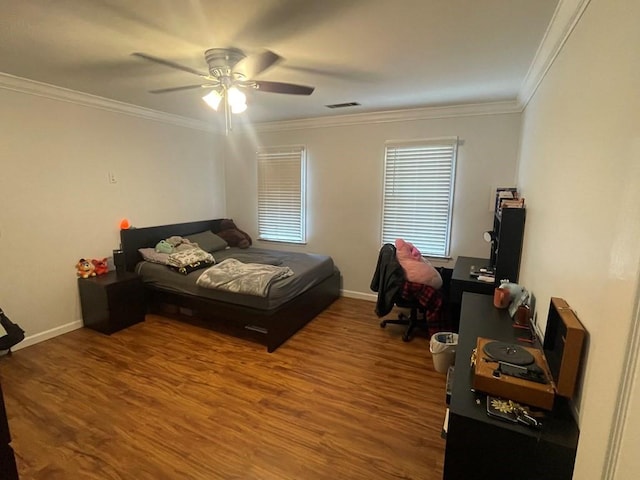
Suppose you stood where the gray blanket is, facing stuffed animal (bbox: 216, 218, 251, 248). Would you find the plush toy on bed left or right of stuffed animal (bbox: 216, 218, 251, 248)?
left

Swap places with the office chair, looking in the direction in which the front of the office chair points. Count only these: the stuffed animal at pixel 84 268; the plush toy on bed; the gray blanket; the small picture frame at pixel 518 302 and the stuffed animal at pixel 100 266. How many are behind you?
4

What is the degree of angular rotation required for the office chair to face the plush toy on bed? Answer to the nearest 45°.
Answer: approximately 180°

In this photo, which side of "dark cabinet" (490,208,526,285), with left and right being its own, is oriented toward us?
left

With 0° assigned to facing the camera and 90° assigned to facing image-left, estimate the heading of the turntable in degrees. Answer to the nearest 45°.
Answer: approximately 90°

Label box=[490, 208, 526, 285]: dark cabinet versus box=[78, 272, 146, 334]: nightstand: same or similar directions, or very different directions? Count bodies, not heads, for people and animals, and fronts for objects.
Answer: very different directions

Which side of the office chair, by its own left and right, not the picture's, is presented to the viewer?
right

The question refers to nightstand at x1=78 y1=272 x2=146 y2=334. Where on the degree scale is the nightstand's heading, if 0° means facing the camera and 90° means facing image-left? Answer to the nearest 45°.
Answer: approximately 315°

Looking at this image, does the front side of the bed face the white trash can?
yes

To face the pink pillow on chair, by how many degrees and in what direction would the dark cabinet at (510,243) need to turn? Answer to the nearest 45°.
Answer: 0° — it already faces it

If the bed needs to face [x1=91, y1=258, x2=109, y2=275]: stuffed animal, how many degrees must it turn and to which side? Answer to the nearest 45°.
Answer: approximately 135° to its right
